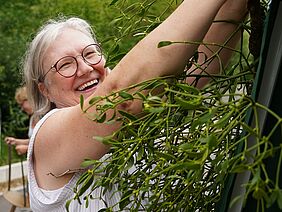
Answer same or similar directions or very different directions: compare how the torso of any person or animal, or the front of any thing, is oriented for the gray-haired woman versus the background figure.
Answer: very different directions

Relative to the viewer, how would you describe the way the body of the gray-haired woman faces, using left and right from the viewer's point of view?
facing to the right of the viewer

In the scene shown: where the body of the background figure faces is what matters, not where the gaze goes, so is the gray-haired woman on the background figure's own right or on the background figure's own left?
on the background figure's own left
